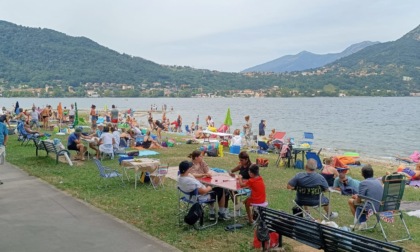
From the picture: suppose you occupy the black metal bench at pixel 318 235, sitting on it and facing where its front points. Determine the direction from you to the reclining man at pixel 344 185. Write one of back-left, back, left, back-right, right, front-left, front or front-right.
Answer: front-left

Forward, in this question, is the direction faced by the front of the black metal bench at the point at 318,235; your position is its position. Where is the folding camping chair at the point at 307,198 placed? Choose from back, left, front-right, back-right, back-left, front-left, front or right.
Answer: front-left

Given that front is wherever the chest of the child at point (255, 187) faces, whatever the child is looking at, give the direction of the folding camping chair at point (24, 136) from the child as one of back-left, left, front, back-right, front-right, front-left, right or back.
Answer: front

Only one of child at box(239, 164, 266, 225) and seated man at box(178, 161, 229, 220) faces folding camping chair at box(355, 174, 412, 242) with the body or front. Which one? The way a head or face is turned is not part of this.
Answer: the seated man

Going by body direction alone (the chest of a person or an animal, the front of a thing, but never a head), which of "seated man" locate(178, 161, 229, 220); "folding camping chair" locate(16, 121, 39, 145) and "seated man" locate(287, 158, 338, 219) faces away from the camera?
"seated man" locate(287, 158, 338, 219)

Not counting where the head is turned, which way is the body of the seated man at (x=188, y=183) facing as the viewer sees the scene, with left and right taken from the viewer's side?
facing to the right of the viewer

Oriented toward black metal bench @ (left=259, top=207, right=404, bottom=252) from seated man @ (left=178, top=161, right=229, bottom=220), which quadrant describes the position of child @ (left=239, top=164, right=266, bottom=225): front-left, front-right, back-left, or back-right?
front-left

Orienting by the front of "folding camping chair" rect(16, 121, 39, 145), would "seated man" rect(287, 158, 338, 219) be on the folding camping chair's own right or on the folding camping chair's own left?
on the folding camping chair's own right

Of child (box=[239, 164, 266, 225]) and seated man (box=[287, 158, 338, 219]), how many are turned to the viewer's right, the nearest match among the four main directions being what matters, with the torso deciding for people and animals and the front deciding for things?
0

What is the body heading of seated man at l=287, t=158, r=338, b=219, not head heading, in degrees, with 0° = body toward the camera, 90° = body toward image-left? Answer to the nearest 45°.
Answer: approximately 180°

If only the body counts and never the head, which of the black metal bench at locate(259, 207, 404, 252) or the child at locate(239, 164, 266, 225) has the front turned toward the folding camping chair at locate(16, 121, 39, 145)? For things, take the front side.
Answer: the child

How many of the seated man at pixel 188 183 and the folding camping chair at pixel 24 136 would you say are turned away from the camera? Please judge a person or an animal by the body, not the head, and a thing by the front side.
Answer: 0

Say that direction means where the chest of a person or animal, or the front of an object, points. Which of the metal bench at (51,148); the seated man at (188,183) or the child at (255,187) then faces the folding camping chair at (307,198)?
the seated man

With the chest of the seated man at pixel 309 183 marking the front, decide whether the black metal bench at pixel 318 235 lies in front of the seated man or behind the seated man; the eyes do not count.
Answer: behind

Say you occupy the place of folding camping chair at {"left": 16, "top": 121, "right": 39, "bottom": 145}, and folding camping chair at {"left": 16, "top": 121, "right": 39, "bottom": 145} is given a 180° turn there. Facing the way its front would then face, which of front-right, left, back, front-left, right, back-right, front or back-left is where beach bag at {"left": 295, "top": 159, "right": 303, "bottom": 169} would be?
back-left

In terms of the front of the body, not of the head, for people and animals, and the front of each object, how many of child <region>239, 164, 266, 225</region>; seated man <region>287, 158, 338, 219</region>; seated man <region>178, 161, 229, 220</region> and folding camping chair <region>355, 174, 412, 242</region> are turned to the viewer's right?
1
